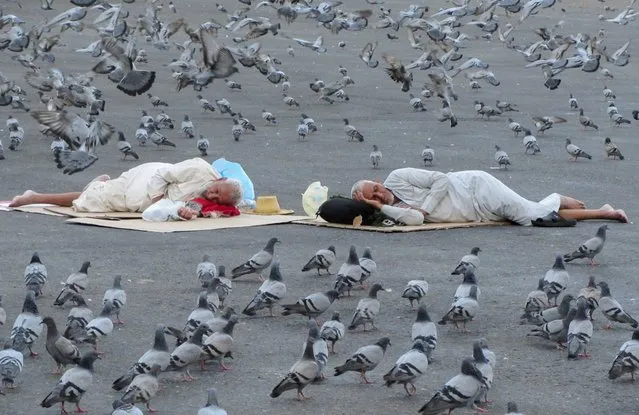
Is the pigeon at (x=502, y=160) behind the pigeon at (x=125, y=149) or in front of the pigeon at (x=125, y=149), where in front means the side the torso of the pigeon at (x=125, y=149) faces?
behind

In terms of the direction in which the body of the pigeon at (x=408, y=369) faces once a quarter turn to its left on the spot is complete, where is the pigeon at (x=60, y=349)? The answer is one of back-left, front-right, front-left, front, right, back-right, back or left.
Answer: front-left

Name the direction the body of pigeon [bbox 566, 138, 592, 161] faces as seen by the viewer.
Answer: to the viewer's left

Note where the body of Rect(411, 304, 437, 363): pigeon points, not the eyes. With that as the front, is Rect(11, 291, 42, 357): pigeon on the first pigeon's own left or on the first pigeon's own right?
on the first pigeon's own left

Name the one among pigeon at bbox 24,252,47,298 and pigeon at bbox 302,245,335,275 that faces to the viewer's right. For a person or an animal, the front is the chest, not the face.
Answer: pigeon at bbox 302,245,335,275

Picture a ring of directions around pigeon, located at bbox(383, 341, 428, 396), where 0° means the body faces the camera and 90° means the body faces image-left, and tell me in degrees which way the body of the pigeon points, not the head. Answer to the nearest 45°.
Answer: approximately 225°

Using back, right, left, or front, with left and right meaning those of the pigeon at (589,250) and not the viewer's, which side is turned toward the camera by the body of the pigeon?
right

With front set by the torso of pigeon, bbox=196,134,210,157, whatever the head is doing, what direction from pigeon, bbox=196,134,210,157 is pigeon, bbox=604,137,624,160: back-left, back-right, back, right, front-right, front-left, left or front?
right
